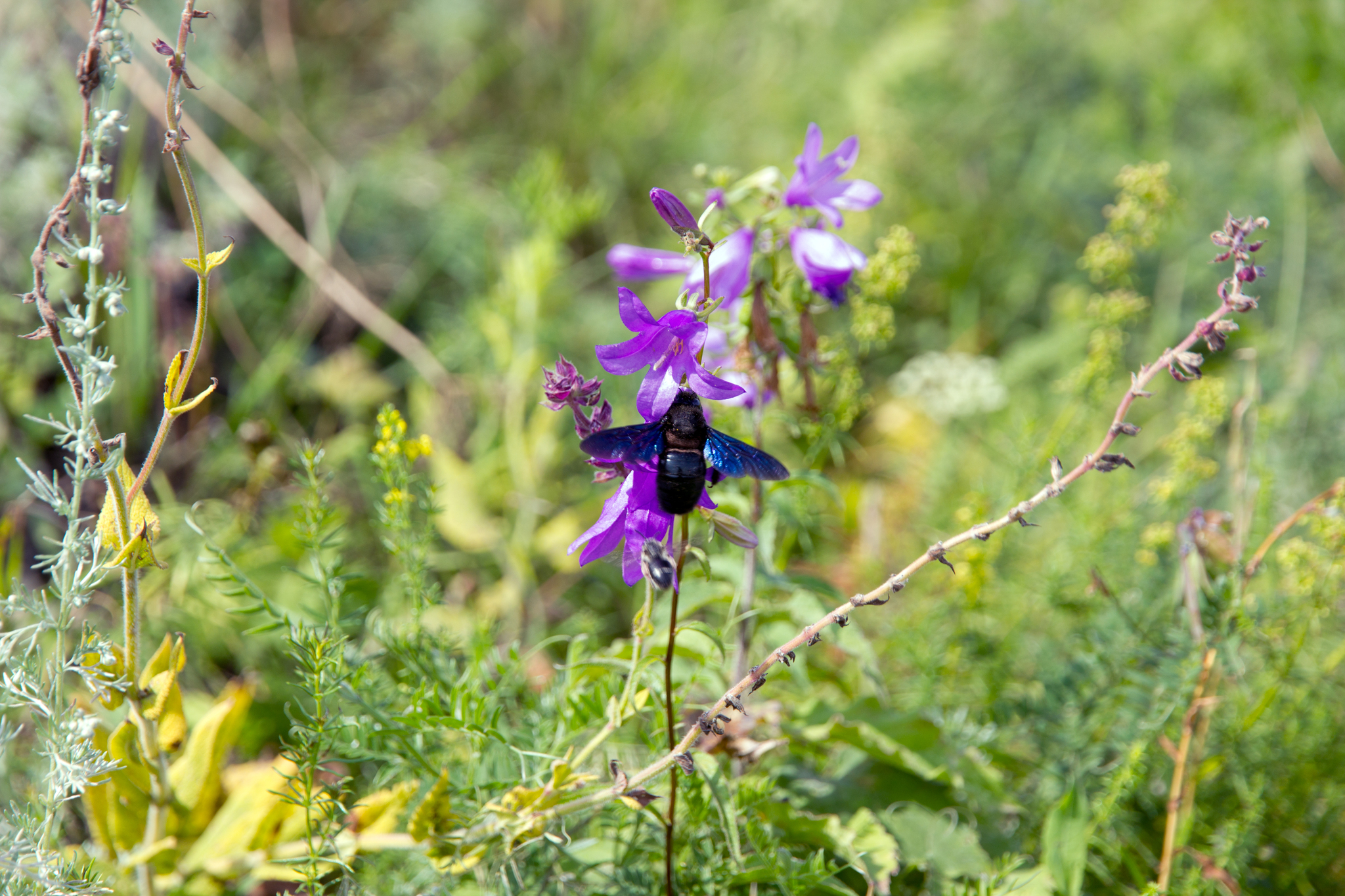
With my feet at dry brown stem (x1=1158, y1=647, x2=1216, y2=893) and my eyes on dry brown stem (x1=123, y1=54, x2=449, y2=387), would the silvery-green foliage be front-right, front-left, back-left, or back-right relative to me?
front-left

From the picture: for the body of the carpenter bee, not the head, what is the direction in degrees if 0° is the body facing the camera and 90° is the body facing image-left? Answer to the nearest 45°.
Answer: approximately 180°
